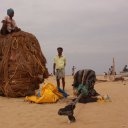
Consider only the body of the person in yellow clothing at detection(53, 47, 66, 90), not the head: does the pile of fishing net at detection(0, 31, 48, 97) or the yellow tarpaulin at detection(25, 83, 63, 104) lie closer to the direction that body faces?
the yellow tarpaulin

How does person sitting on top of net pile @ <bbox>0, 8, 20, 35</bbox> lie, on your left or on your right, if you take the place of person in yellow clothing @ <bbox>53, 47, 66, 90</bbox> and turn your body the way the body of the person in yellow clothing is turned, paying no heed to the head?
on your right

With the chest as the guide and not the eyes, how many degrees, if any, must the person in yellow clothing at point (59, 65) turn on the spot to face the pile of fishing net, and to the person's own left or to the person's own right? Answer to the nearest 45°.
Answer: approximately 45° to the person's own right

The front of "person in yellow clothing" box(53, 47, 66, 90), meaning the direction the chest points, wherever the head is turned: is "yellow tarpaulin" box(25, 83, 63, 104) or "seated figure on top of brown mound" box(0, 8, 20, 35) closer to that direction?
the yellow tarpaulin

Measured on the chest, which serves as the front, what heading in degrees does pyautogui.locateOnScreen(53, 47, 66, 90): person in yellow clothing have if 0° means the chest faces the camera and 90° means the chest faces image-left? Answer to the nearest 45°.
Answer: approximately 0°

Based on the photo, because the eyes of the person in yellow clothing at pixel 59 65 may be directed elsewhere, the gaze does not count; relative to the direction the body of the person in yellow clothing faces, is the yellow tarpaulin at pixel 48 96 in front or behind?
in front
